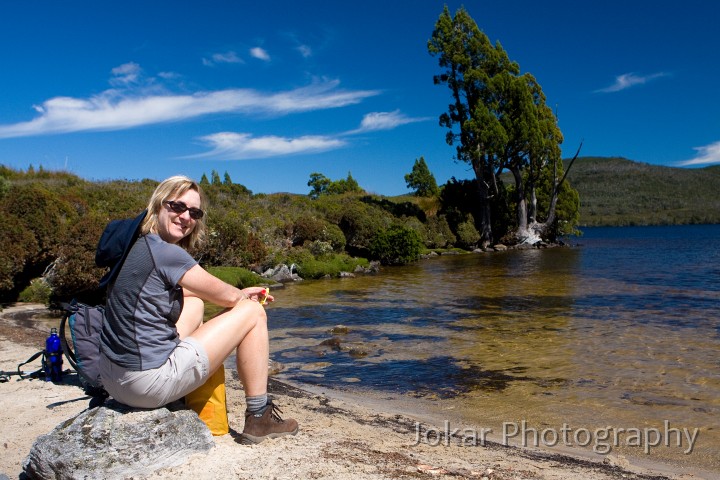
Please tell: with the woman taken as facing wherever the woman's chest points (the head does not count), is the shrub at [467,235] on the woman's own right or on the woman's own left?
on the woman's own left

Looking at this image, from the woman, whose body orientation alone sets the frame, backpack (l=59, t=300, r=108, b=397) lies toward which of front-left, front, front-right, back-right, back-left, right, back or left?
back-left

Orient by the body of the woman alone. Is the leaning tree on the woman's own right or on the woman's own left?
on the woman's own left

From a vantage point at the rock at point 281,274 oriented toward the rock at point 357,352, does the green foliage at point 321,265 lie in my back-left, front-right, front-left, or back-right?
back-left

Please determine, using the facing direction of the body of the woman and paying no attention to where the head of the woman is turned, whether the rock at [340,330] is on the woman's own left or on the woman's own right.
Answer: on the woman's own left

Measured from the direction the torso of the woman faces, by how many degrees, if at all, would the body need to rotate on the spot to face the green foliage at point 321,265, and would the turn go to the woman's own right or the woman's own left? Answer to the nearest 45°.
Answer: approximately 90° to the woman's own left

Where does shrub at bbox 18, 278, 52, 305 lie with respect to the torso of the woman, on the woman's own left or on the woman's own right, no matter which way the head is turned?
on the woman's own left

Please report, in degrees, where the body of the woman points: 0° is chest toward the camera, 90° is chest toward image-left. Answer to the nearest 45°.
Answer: approximately 270°
